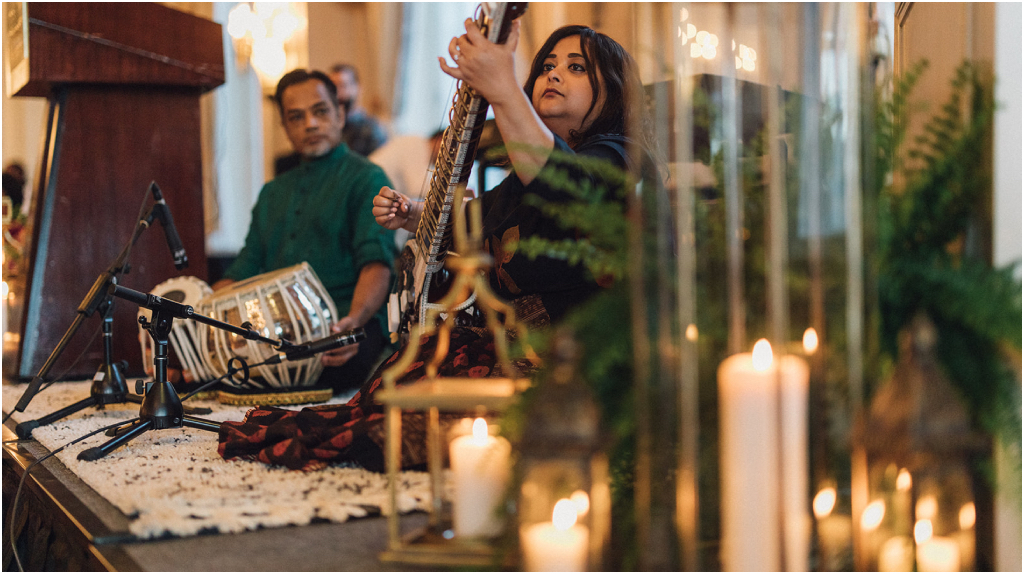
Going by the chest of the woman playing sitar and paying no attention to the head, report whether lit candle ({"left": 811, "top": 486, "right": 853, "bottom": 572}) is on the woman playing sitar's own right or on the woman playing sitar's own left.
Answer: on the woman playing sitar's own left

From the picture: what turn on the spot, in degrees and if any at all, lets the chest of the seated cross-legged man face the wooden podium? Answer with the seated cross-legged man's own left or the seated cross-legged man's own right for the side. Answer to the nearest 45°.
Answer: approximately 90° to the seated cross-legged man's own right

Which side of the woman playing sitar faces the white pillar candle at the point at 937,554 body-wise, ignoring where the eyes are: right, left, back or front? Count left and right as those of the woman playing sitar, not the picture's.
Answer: left

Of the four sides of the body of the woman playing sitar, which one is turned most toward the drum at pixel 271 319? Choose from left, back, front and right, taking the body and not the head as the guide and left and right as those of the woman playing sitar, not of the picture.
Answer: right

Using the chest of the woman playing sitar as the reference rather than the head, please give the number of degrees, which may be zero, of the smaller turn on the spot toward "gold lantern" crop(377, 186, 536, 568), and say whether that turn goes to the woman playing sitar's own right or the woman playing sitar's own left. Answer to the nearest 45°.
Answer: approximately 45° to the woman playing sitar's own left

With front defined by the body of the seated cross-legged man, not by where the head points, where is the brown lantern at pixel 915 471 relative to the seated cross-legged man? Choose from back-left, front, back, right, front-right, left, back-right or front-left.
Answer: front-left

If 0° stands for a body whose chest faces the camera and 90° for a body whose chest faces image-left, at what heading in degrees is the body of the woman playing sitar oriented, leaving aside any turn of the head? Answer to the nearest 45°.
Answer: approximately 45°

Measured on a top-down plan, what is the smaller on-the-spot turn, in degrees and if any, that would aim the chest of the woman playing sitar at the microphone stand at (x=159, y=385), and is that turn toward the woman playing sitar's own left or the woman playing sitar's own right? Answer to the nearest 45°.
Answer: approximately 45° to the woman playing sitar's own right
